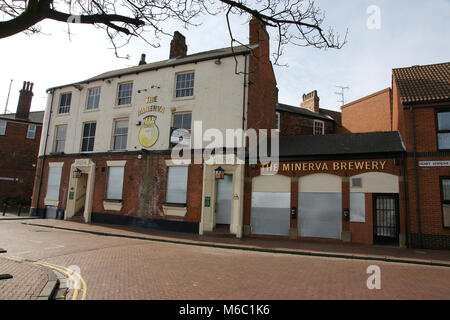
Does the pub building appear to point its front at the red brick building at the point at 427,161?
no

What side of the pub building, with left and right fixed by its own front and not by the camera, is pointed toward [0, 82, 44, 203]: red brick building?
right

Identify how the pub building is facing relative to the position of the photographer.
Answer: facing the viewer and to the left of the viewer
